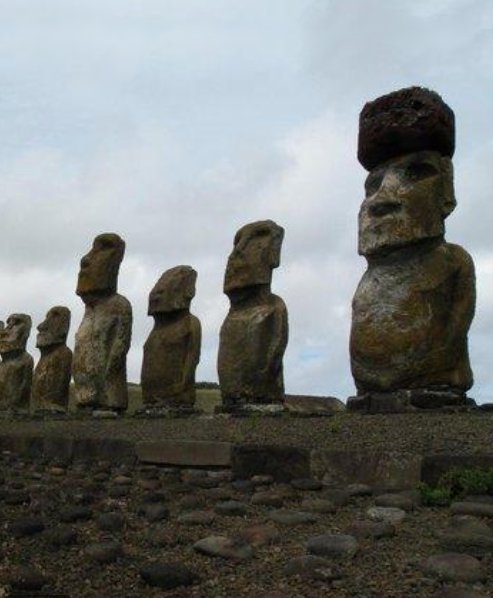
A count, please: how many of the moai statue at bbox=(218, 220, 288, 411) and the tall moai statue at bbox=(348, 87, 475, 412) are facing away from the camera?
0

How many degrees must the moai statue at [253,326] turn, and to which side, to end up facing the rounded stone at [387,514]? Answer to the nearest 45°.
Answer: approximately 45° to its left

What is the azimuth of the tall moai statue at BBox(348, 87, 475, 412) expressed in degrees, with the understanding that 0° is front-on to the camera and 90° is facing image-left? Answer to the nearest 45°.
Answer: approximately 45°

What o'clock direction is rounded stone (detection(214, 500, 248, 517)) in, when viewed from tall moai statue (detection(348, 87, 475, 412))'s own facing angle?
The rounded stone is roughly at 11 o'clock from the tall moai statue.

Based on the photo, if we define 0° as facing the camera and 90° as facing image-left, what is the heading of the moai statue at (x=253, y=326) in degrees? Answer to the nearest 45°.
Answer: approximately 45°

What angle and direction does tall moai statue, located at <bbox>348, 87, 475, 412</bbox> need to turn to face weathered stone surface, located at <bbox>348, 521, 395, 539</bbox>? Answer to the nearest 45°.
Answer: approximately 45° to its left

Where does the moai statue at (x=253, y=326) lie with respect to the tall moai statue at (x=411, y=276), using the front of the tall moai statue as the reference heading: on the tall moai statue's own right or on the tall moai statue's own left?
on the tall moai statue's own right

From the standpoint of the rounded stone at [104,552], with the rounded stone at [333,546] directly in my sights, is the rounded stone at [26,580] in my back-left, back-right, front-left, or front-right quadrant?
back-right

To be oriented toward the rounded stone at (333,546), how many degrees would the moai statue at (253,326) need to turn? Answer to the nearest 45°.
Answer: approximately 45° to its left

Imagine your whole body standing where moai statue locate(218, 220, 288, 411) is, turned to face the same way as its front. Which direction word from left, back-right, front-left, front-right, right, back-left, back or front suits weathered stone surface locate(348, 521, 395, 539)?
front-left

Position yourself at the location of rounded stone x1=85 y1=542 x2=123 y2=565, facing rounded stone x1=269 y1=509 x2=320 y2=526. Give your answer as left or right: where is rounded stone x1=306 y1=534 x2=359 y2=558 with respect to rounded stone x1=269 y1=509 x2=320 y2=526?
right

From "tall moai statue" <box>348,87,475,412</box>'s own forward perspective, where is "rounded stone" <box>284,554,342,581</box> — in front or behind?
in front

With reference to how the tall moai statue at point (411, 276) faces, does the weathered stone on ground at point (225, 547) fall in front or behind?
in front

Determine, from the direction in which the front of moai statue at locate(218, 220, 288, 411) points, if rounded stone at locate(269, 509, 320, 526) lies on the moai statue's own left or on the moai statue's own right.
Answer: on the moai statue's own left

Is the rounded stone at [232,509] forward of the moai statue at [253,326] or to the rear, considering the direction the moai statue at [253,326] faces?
forward

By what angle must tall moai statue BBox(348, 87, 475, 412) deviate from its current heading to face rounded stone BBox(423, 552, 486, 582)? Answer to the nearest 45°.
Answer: approximately 45° to its left

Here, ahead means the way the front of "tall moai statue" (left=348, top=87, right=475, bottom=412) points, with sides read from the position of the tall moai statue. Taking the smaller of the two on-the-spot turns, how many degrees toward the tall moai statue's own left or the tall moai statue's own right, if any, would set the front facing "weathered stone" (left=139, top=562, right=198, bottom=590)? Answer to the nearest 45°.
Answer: approximately 45° to the tall moai statue's own left
